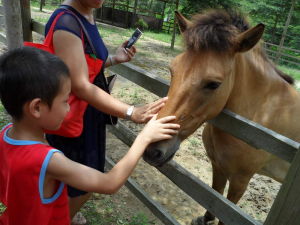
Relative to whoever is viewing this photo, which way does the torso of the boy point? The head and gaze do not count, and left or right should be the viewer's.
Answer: facing away from the viewer and to the right of the viewer

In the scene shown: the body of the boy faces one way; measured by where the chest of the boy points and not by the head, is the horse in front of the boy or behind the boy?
in front

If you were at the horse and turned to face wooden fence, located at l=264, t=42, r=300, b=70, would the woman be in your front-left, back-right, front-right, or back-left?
back-left

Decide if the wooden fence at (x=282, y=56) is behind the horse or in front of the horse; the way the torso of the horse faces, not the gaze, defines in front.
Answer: behind

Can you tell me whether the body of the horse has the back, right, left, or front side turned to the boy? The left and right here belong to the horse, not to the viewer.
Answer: front

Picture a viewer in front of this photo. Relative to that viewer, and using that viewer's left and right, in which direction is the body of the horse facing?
facing the viewer and to the left of the viewer

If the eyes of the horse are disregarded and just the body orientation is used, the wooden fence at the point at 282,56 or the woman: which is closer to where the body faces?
the woman

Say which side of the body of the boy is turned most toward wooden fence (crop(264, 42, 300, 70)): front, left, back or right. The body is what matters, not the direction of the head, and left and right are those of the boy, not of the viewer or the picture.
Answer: front

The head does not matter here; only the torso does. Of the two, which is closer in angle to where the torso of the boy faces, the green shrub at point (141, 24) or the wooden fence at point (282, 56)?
the wooden fence

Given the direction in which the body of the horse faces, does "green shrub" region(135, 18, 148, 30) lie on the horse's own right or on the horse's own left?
on the horse's own right

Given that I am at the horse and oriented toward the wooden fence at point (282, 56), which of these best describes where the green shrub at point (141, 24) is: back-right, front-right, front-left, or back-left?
front-left

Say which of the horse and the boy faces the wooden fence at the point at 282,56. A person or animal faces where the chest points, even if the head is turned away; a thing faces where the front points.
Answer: the boy
